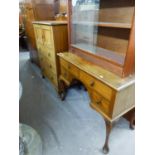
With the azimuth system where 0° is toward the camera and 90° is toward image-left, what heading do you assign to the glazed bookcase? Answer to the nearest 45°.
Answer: approximately 45°

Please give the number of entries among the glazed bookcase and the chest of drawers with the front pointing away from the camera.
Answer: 0
